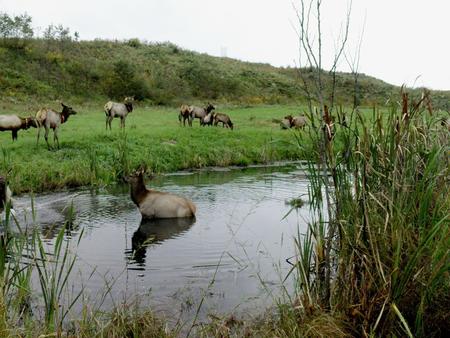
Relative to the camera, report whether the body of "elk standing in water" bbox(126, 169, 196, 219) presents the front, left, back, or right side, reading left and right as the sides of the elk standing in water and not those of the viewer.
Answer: left

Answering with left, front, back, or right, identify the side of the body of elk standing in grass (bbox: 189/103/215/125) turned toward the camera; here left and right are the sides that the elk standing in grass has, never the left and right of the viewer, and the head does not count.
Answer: right

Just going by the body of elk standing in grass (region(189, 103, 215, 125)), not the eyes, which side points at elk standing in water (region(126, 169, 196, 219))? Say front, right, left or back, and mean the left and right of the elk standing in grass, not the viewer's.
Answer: right

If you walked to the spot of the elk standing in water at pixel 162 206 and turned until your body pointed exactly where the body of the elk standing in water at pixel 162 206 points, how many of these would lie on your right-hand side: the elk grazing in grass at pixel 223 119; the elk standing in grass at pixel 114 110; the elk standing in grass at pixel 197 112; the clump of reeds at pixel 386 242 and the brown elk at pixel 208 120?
4

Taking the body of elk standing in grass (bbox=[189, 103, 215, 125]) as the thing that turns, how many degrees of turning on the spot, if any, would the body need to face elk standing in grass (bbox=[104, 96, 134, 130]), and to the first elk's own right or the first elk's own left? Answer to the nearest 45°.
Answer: approximately 135° to the first elk's own right

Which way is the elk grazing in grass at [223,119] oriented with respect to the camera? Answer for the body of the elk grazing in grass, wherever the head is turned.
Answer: to the viewer's right

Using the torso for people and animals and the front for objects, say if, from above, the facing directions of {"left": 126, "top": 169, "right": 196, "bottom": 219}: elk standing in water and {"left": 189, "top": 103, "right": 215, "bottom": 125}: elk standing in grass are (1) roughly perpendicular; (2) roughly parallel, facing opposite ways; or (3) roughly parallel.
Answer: roughly parallel, facing opposite ways

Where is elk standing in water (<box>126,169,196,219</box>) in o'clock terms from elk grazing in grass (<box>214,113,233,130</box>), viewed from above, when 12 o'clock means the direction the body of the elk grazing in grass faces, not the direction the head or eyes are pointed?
The elk standing in water is roughly at 3 o'clock from the elk grazing in grass.
